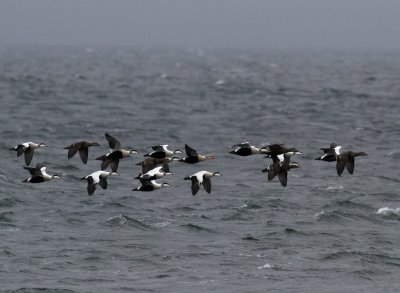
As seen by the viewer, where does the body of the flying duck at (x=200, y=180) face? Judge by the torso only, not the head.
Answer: to the viewer's right

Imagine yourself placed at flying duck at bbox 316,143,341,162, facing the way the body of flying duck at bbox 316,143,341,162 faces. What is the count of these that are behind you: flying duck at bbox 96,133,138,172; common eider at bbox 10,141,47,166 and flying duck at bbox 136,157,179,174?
3

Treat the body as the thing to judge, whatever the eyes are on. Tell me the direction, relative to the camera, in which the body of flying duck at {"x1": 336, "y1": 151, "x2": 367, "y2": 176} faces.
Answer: to the viewer's right

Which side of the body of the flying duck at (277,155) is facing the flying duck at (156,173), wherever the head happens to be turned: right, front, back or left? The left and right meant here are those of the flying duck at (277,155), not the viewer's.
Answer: back

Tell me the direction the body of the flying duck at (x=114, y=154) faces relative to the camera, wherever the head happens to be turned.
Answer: to the viewer's right

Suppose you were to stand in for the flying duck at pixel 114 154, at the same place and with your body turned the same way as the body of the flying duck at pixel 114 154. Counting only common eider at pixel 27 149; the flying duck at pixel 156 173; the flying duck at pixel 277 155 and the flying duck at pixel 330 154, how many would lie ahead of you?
3

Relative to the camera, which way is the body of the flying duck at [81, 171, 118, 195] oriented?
to the viewer's right

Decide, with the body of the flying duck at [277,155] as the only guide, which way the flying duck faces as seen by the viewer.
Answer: to the viewer's right

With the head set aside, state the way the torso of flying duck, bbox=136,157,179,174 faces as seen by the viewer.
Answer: to the viewer's right
